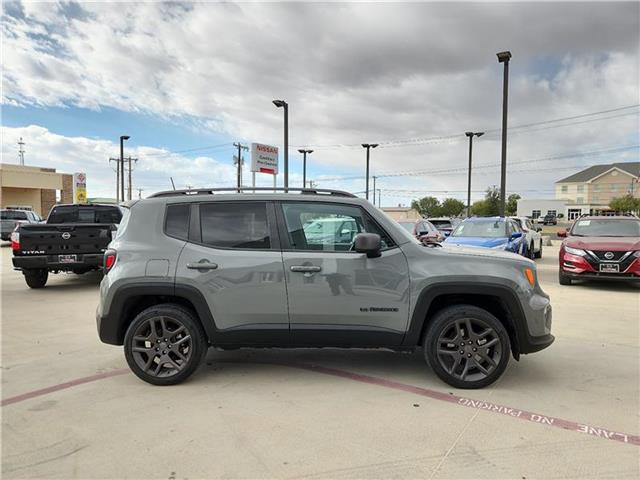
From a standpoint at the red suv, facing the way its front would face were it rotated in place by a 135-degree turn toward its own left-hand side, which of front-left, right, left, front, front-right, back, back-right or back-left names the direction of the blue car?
left

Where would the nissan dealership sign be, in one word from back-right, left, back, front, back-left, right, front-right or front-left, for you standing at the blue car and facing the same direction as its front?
right

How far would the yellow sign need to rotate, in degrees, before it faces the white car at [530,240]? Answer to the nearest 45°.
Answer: approximately 45° to its left

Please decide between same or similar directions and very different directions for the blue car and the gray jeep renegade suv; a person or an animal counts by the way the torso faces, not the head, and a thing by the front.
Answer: very different directions

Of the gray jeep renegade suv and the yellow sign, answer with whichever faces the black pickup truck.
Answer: the yellow sign

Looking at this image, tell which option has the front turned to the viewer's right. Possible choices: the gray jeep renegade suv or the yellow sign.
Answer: the gray jeep renegade suv

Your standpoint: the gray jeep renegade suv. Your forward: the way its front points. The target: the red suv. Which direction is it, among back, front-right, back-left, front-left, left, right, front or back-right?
front-left

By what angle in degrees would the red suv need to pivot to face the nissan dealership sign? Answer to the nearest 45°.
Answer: approximately 135° to its right

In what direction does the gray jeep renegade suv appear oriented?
to the viewer's right

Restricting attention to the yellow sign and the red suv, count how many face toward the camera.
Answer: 2

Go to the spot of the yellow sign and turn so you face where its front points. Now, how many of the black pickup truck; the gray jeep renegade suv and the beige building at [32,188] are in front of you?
2
